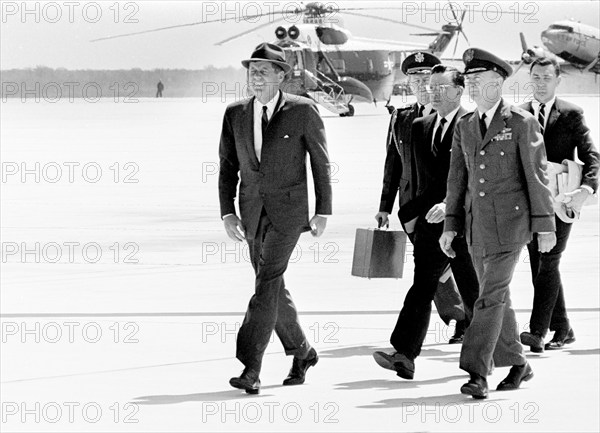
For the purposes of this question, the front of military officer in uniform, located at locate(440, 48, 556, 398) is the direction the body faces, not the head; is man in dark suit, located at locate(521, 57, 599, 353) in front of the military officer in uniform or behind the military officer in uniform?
behind

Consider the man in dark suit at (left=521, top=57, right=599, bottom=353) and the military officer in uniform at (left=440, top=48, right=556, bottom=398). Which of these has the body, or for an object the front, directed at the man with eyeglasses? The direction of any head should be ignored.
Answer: the man in dark suit

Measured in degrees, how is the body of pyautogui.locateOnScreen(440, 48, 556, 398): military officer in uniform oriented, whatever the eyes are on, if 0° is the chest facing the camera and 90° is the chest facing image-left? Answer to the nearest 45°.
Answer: approximately 45°

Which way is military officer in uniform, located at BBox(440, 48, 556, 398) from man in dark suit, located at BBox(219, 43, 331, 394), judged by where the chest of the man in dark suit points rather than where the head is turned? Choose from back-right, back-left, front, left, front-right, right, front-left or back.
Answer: back-left

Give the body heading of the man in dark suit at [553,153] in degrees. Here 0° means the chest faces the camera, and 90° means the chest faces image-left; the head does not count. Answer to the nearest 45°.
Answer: approximately 45°

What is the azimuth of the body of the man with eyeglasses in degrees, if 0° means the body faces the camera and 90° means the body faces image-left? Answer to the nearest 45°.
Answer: approximately 45°

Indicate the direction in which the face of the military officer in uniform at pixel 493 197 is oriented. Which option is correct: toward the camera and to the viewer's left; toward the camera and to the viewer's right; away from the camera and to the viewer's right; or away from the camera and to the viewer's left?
toward the camera and to the viewer's left

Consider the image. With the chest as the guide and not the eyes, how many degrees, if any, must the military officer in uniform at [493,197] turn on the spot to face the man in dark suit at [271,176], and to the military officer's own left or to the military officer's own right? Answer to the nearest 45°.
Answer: approximately 45° to the military officer's own right

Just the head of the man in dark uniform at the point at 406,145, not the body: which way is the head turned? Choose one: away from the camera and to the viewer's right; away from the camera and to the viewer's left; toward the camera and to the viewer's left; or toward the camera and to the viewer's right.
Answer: toward the camera and to the viewer's left
